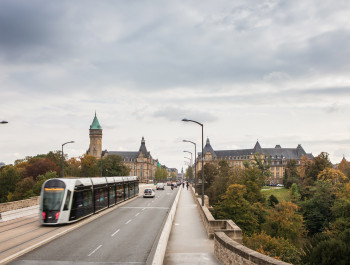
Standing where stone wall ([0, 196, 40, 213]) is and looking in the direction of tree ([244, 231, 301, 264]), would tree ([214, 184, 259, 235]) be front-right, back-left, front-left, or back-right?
front-left

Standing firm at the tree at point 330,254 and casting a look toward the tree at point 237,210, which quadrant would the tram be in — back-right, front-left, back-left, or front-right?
front-left

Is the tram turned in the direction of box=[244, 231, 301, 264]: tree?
no

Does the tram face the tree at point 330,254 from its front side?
no

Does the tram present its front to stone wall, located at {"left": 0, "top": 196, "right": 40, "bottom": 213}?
no
